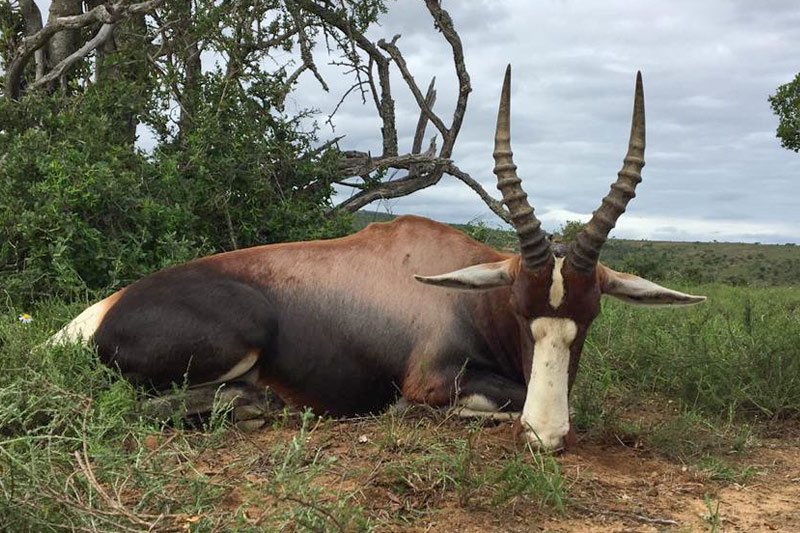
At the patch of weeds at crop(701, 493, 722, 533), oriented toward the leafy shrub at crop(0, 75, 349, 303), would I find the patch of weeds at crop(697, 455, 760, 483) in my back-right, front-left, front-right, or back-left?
front-right

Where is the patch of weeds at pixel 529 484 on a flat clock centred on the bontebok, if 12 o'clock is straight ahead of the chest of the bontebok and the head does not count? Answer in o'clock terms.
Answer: The patch of weeds is roughly at 2 o'clock from the bontebok.

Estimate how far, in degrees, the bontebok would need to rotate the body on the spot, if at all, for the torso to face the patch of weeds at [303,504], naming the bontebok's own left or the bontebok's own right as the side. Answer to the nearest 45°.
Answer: approximately 90° to the bontebok's own right

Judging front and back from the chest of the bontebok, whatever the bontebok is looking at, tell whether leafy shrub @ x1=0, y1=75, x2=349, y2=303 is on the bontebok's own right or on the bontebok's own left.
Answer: on the bontebok's own left

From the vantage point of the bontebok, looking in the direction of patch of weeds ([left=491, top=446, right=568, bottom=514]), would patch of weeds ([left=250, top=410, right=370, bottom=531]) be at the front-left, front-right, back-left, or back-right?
front-right

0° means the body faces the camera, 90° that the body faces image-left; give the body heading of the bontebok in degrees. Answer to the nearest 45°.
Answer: approximately 270°

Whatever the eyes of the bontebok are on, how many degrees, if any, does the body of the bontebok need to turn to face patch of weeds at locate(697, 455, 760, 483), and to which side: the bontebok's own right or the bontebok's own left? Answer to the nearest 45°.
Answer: approximately 45° to the bontebok's own right

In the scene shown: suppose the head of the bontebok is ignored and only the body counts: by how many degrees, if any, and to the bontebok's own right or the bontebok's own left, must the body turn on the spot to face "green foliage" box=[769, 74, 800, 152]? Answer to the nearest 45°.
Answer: approximately 45° to the bontebok's own left

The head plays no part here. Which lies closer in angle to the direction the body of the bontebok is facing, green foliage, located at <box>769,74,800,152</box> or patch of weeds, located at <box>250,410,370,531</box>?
the green foliage

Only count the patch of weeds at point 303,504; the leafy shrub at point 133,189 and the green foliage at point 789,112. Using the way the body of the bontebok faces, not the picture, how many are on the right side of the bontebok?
1

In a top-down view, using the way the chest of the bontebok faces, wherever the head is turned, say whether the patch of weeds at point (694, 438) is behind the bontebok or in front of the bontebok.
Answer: in front

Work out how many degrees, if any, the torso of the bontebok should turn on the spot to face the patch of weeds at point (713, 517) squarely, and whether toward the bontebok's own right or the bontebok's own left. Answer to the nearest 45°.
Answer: approximately 45° to the bontebok's own right

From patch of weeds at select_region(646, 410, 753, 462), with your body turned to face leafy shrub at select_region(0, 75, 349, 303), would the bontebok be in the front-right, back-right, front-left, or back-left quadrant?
front-left

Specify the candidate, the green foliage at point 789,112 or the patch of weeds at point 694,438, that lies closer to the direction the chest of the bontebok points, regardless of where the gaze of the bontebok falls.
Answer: the patch of weeds
